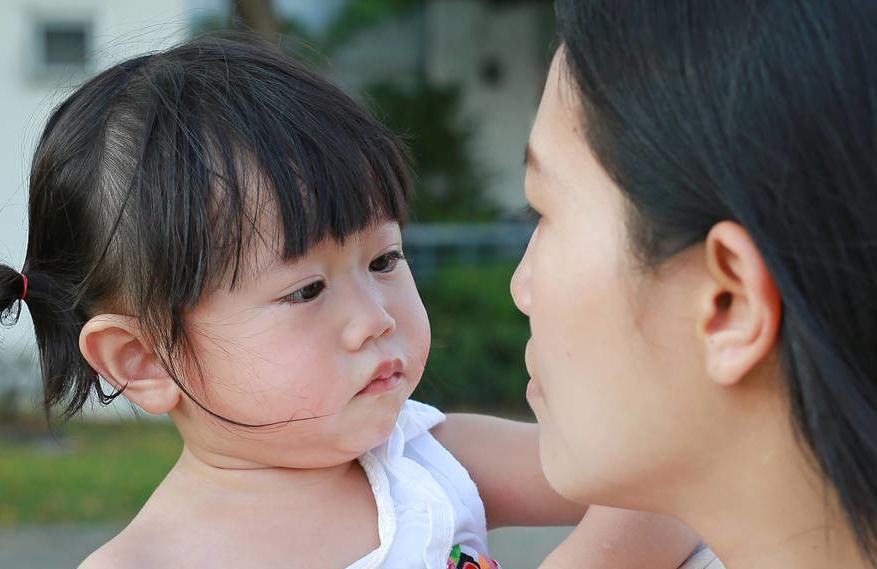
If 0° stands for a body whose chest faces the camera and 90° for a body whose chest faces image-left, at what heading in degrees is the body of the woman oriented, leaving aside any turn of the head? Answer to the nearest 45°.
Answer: approximately 135°

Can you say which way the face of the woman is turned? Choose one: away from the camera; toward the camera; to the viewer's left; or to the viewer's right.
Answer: to the viewer's left

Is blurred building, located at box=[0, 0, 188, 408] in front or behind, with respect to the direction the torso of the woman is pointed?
in front

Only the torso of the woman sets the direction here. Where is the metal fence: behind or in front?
in front
